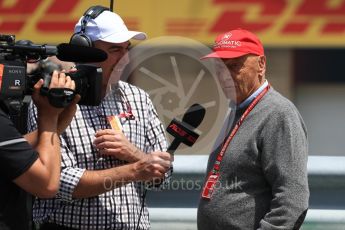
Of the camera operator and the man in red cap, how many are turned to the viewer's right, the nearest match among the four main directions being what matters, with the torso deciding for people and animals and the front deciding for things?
1

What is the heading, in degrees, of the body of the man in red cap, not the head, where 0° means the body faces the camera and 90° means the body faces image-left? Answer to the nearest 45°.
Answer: approximately 45°

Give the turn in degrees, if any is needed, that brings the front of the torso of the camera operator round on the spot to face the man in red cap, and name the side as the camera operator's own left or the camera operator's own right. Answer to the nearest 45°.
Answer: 0° — they already face them

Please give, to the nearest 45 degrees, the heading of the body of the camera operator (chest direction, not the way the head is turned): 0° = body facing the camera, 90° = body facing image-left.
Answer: approximately 270°

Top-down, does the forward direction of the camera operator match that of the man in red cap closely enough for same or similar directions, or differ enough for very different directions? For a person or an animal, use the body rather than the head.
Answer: very different directions

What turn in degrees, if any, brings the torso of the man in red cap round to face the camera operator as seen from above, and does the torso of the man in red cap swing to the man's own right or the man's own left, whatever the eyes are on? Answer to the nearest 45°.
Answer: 0° — they already face them
